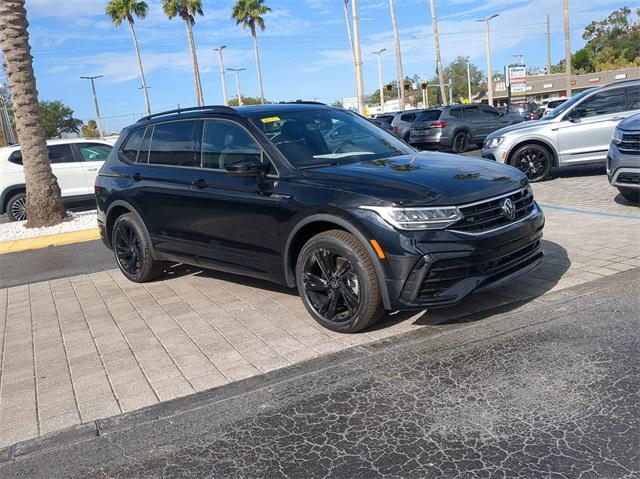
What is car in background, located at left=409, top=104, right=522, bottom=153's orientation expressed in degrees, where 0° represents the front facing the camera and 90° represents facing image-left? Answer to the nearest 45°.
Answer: approximately 225°

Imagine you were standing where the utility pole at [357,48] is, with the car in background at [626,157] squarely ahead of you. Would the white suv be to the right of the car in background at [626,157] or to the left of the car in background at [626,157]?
right

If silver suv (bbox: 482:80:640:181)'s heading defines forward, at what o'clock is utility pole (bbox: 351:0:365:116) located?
The utility pole is roughly at 2 o'clock from the silver suv.

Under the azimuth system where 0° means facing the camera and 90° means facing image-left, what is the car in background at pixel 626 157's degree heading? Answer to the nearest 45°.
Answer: approximately 45°

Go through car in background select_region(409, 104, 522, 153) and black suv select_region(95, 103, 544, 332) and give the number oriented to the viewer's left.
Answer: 0

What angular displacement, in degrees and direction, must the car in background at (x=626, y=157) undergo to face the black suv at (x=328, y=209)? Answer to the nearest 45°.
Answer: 0° — it already faces it

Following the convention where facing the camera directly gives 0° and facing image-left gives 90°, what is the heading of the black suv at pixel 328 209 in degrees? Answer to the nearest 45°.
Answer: approximately 315°

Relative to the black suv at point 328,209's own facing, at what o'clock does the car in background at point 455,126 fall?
The car in background is roughly at 8 o'clock from the black suv.

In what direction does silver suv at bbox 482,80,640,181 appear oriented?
to the viewer's left

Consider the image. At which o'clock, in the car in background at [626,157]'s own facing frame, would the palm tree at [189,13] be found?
The palm tree is roughly at 3 o'clock from the car in background.
